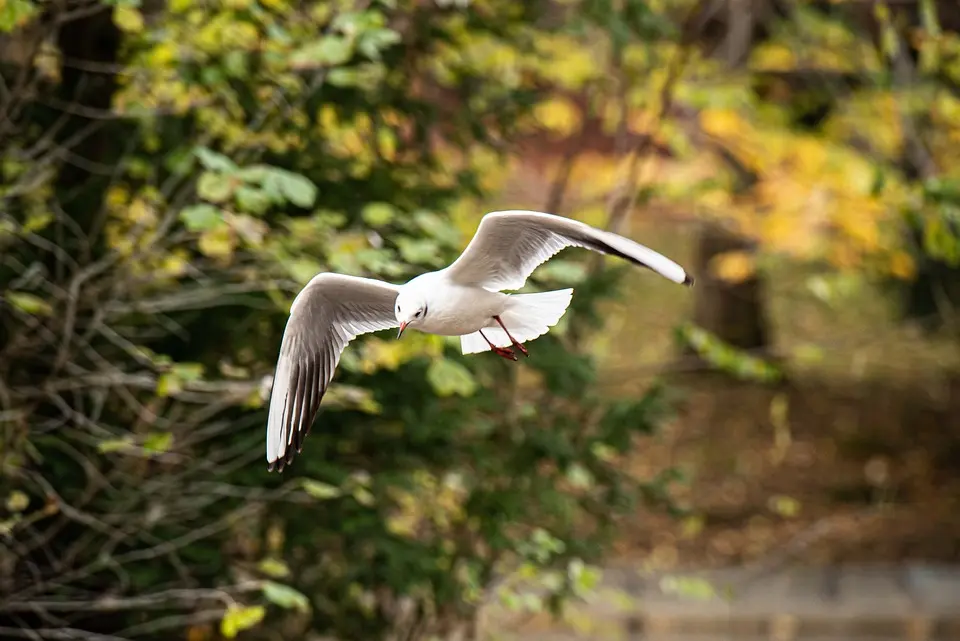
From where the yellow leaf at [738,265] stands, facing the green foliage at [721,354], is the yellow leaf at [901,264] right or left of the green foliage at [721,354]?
left

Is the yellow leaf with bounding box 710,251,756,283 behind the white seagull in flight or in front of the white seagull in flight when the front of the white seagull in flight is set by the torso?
behind

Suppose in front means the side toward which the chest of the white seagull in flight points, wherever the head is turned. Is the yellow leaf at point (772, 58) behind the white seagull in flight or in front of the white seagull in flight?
behind

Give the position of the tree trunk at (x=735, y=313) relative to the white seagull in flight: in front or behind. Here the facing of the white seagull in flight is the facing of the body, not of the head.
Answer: behind

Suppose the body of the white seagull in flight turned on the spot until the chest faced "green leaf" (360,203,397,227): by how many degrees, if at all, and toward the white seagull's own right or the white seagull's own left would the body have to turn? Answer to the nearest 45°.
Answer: approximately 135° to the white seagull's own right

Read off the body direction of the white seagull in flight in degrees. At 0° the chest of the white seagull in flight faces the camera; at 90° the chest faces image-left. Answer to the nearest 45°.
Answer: approximately 45°

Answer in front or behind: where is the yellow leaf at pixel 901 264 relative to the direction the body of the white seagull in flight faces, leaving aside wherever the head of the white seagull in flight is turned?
behind

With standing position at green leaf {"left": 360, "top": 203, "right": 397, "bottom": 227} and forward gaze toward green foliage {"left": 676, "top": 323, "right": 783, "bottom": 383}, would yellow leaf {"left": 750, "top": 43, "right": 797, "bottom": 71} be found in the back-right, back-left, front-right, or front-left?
front-left
